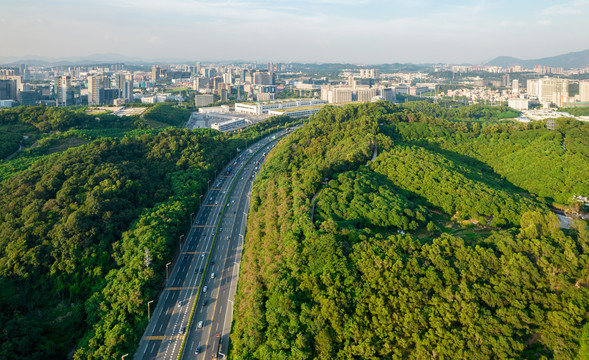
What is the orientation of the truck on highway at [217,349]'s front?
away from the camera

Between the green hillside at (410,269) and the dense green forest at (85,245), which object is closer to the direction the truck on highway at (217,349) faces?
the dense green forest

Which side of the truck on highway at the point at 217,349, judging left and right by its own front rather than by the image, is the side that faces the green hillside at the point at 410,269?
right

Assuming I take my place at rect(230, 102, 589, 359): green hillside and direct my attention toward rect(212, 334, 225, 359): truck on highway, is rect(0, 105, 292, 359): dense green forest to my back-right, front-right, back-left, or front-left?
front-right
